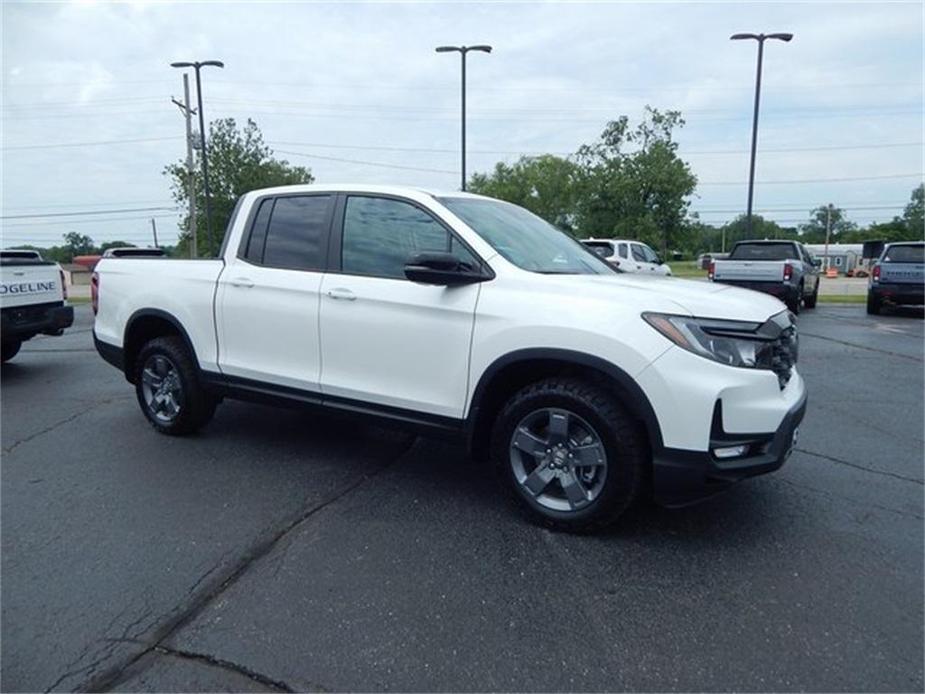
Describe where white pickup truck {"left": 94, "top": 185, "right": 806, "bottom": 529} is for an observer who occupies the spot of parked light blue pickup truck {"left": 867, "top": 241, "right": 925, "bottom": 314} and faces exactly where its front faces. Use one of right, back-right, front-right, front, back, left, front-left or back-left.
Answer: back

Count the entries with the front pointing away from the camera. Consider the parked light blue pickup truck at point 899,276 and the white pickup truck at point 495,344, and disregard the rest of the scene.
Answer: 1

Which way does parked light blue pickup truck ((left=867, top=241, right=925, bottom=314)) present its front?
away from the camera

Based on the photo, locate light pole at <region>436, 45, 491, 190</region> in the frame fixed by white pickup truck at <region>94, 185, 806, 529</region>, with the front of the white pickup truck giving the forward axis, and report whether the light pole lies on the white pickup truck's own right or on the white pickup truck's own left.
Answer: on the white pickup truck's own left

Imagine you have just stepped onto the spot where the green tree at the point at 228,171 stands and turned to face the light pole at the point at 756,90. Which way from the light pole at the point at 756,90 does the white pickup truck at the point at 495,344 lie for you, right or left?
right

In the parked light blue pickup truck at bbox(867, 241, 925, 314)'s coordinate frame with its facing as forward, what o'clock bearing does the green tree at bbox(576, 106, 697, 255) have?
The green tree is roughly at 11 o'clock from the parked light blue pickup truck.

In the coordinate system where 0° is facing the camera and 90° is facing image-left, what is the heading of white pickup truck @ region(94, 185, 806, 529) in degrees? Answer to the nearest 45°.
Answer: approximately 315°

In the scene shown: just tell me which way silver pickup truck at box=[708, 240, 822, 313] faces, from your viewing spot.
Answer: facing away from the viewer and to the right of the viewer

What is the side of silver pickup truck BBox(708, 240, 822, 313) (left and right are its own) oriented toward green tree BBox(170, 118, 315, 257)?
left

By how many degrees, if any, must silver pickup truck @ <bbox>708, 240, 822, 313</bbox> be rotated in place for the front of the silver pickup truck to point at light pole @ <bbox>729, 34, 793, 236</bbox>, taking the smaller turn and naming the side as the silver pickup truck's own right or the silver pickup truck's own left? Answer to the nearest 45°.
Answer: approximately 45° to the silver pickup truck's own left

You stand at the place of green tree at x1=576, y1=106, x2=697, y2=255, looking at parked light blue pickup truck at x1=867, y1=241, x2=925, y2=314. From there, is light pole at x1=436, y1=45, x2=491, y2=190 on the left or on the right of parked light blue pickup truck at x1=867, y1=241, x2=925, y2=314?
right

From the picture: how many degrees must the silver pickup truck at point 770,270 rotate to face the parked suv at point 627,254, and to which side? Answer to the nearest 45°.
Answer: approximately 90° to its left

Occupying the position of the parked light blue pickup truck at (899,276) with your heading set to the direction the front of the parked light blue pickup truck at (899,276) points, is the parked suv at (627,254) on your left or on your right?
on your left

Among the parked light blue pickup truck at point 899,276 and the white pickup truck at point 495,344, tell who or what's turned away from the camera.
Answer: the parked light blue pickup truck

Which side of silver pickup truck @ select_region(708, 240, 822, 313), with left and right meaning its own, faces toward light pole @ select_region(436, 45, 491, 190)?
left
